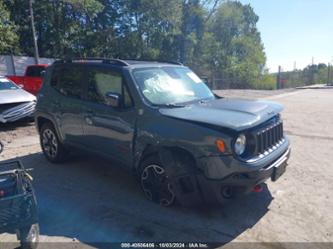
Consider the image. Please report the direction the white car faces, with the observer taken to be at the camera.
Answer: facing the viewer and to the right of the viewer

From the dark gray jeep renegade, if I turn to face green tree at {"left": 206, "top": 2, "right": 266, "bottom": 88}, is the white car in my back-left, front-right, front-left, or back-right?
front-left

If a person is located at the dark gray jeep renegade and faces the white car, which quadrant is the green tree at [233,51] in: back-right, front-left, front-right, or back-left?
front-right

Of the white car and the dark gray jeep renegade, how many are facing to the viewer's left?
0

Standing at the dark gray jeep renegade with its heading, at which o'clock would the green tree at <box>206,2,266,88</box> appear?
The green tree is roughly at 8 o'clock from the dark gray jeep renegade.

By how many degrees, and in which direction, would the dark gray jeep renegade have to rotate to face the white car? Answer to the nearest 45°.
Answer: approximately 180°

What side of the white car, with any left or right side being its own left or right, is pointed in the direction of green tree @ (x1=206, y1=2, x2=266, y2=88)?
left

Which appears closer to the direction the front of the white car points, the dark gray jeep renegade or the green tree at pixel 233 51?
the dark gray jeep renegade
